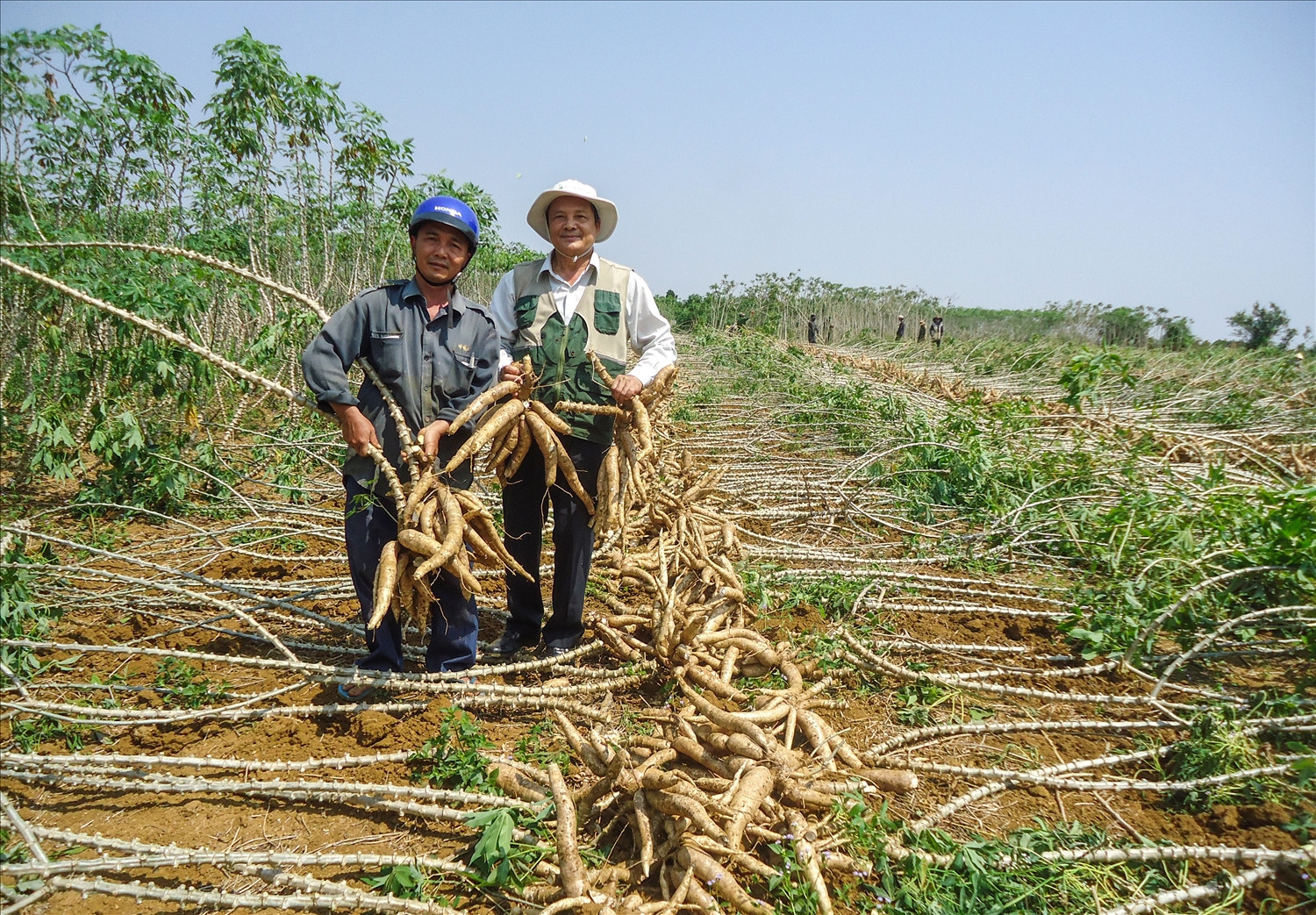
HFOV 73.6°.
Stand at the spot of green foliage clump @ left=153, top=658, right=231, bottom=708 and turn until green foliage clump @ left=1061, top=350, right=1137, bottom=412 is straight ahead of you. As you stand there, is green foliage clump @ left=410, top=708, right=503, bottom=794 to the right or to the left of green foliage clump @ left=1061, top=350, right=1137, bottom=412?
right

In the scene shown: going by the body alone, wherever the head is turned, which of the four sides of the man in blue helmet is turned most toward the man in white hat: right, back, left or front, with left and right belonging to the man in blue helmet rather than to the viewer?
left

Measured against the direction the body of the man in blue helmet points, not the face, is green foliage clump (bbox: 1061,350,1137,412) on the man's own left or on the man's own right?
on the man's own left

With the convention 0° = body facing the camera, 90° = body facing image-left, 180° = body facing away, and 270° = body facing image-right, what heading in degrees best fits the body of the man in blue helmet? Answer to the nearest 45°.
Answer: approximately 0°
